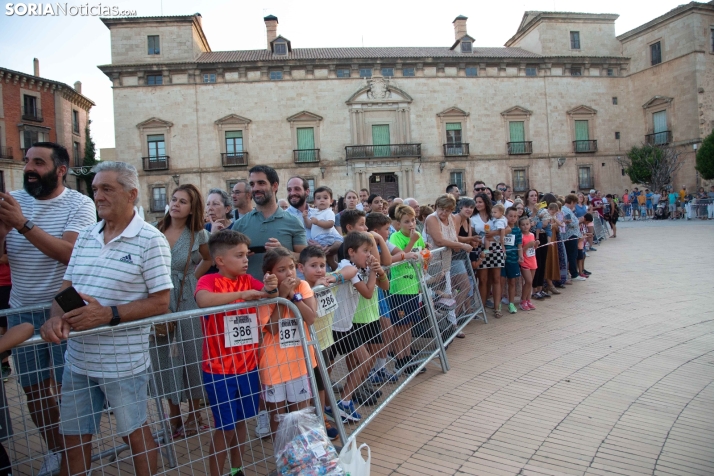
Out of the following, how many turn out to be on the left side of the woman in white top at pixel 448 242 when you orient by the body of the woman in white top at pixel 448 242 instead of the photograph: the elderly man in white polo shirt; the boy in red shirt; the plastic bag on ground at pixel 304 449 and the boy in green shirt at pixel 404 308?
0

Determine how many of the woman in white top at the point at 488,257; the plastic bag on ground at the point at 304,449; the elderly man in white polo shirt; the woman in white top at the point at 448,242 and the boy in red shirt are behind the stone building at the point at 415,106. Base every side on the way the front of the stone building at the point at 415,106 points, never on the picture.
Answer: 0

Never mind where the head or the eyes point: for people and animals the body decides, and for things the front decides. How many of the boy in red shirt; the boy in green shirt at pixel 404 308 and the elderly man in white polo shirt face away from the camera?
0

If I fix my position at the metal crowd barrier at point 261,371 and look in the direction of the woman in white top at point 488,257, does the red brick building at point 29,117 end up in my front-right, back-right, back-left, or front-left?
front-left

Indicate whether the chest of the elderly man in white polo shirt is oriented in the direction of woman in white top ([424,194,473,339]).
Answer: no

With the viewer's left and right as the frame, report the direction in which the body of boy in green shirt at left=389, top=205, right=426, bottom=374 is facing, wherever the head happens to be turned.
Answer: facing the viewer and to the right of the viewer

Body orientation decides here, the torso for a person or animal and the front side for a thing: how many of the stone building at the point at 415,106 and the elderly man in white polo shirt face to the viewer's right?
0

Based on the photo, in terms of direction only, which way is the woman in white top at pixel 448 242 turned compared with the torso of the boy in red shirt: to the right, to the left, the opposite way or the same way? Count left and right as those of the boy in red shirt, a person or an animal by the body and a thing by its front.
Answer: the same way

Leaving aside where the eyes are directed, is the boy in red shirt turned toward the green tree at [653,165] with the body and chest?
no

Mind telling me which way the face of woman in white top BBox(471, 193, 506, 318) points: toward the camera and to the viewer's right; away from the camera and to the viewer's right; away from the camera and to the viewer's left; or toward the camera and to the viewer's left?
toward the camera and to the viewer's right

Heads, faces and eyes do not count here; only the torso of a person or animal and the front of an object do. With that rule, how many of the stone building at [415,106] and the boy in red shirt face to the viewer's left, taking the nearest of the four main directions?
0

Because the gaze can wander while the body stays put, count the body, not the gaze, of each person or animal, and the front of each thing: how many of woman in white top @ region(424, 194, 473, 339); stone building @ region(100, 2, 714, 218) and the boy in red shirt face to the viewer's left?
0

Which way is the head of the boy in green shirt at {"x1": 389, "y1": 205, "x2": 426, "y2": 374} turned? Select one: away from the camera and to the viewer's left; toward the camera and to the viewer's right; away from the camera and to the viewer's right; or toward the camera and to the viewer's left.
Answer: toward the camera and to the viewer's right
